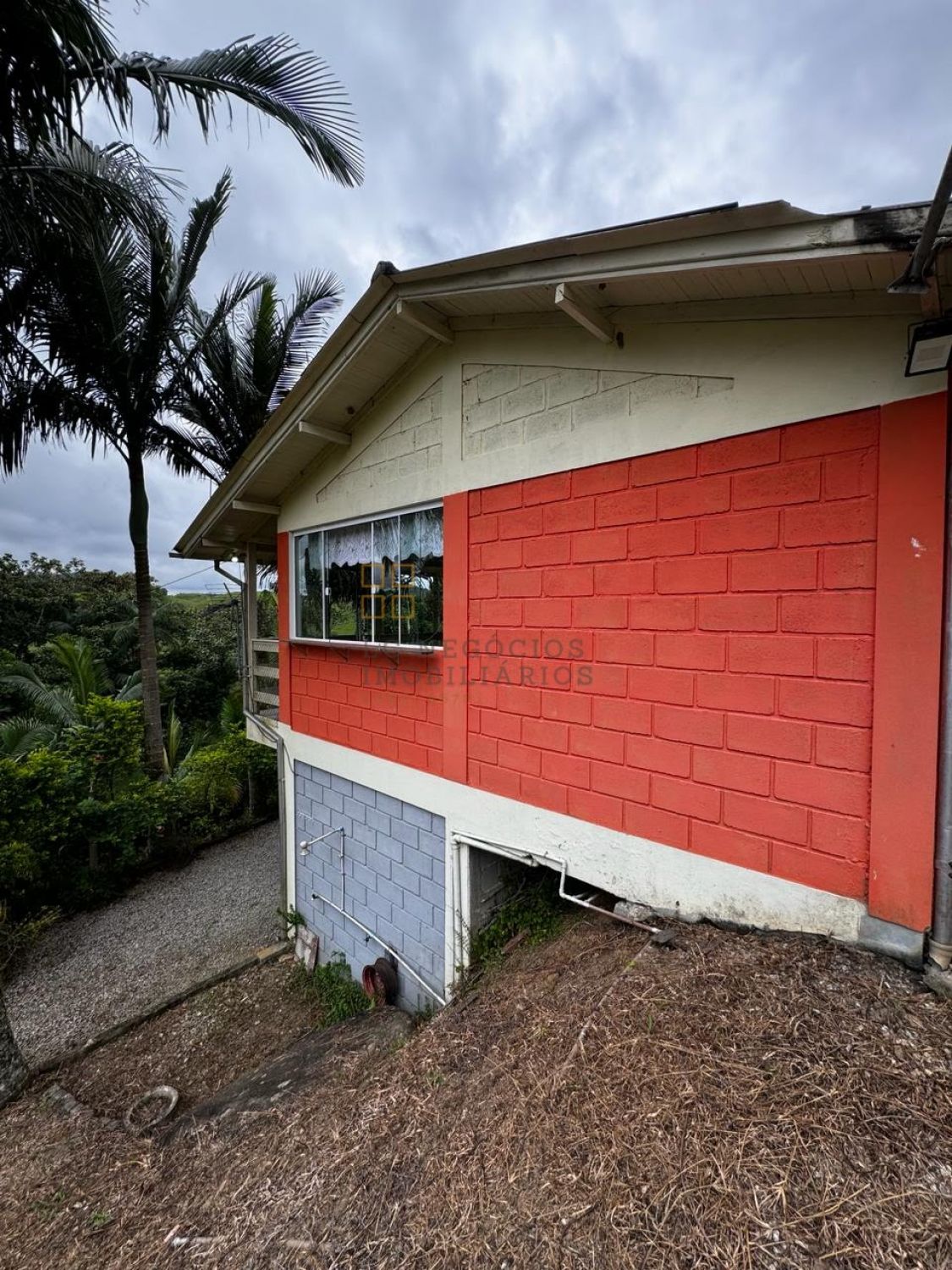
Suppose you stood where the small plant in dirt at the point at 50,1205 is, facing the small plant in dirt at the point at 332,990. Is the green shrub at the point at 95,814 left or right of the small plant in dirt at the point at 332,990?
left
